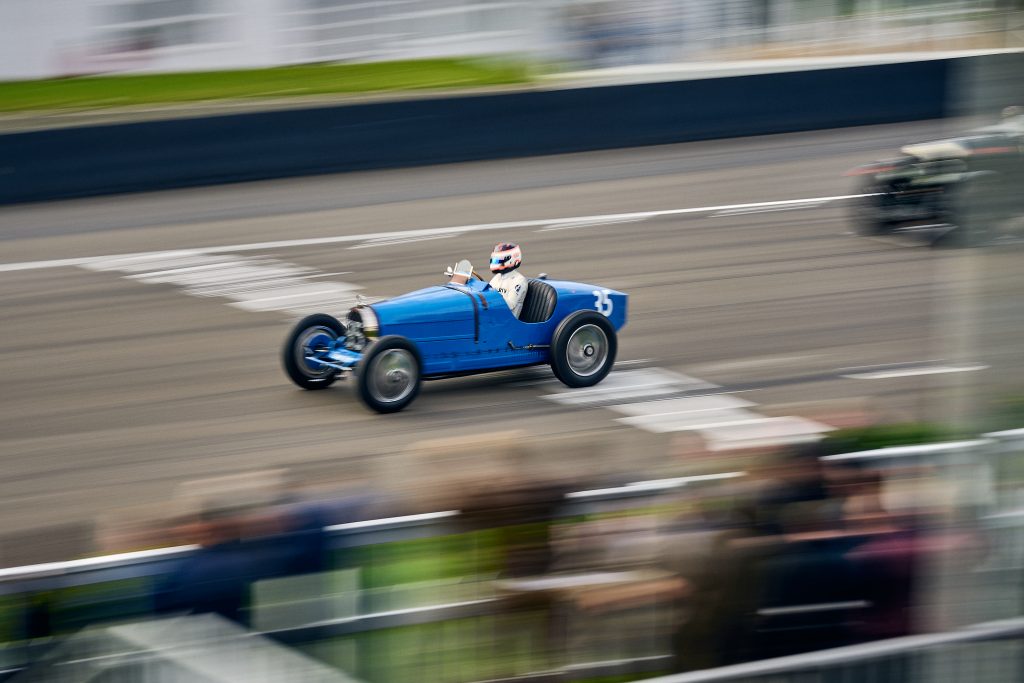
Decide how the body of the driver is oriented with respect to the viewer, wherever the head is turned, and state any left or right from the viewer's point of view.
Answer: facing the viewer and to the left of the viewer

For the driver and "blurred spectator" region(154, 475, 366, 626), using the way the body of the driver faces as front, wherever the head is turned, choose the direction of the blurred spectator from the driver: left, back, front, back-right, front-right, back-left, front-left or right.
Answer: front-left

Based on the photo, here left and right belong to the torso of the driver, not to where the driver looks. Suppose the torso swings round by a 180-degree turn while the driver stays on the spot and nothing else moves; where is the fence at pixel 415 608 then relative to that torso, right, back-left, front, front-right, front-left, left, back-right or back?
back-right

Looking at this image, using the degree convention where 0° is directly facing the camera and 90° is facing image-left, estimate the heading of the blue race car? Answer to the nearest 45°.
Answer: approximately 45°

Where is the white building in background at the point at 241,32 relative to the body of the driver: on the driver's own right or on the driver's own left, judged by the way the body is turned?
on the driver's own right

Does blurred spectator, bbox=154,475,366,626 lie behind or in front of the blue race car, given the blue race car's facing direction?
in front
